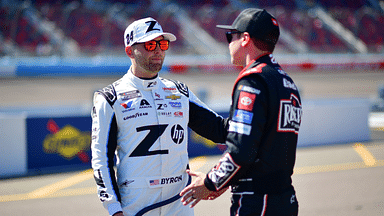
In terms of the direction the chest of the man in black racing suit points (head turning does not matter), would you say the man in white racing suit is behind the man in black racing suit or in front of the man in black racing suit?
in front

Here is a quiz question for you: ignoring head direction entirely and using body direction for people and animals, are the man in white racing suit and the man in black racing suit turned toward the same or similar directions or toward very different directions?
very different directions

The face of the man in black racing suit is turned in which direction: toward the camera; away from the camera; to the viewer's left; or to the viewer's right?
to the viewer's left

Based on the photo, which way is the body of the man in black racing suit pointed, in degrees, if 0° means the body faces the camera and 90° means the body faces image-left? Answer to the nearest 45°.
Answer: approximately 135°

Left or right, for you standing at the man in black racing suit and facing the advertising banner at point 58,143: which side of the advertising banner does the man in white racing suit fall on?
left

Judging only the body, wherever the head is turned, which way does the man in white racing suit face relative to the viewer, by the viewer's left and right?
facing the viewer and to the right of the viewer

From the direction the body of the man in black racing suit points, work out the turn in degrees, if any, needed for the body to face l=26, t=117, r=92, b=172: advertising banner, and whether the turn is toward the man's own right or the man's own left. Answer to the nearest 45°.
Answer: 0° — they already face it

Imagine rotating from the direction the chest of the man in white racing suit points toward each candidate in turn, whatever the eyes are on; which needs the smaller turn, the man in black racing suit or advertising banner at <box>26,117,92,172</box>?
the man in black racing suit
